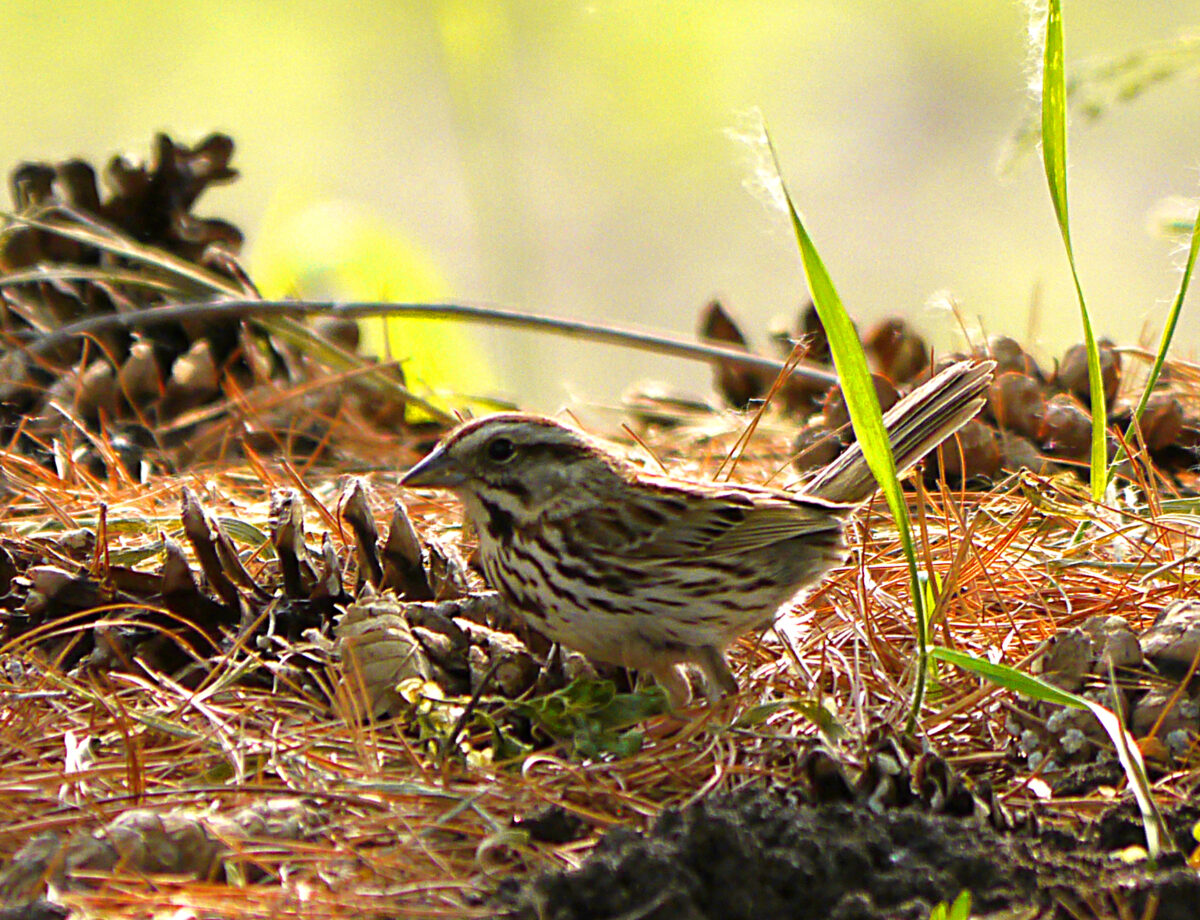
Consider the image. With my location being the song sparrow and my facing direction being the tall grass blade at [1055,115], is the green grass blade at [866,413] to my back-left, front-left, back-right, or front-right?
front-right

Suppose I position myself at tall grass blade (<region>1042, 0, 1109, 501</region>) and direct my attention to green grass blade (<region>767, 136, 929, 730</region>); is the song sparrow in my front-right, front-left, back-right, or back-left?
front-right

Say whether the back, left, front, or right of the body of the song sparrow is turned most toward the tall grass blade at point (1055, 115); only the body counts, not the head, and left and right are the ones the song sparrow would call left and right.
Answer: back

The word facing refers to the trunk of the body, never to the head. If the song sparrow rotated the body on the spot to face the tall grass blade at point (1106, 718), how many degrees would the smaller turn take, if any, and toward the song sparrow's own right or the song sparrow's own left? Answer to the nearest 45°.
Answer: approximately 135° to the song sparrow's own left

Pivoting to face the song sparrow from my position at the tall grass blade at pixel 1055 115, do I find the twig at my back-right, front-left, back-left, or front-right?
front-right

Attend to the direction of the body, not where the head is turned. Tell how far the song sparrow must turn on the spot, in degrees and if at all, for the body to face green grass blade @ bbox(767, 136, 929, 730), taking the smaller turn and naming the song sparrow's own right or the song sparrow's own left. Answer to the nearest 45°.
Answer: approximately 135° to the song sparrow's own left

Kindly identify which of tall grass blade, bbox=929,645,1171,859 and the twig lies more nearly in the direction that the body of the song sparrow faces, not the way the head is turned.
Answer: the twig

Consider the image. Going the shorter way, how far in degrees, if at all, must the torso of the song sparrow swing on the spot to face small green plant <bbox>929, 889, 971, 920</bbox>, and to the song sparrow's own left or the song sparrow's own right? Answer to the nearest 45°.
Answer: approximately 90° to the song sparrow's own left

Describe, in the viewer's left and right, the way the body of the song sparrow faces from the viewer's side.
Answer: facing to the left of the viewer
